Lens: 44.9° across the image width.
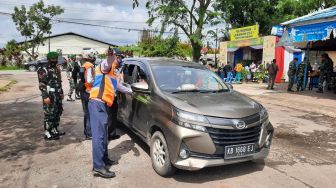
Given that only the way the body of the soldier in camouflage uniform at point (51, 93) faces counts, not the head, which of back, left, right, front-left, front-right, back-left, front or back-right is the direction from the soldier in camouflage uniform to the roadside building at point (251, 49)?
left

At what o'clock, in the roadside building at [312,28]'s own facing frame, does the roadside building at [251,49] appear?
the roadside building at [251,49] is roughly at 4 o'clock from the roadside building at [312,28].

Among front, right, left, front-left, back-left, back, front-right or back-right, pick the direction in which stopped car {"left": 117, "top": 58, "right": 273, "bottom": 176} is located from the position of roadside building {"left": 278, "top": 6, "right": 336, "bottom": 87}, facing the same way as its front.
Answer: front-left

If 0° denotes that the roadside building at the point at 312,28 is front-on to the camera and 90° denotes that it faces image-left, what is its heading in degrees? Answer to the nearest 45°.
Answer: approximately 45°

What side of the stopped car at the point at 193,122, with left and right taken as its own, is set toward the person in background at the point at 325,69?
left

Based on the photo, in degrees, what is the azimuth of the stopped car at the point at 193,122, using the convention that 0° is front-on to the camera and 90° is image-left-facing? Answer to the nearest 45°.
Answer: approximately 315°
